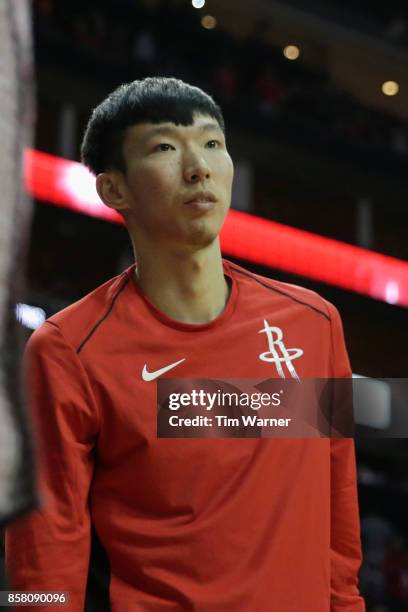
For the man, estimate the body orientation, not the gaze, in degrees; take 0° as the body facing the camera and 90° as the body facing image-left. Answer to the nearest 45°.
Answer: approximately 315°

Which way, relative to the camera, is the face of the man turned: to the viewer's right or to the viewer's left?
to the viewer's right

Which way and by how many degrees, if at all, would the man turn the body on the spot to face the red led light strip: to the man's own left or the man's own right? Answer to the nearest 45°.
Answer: approximately 135° to the man's own left
